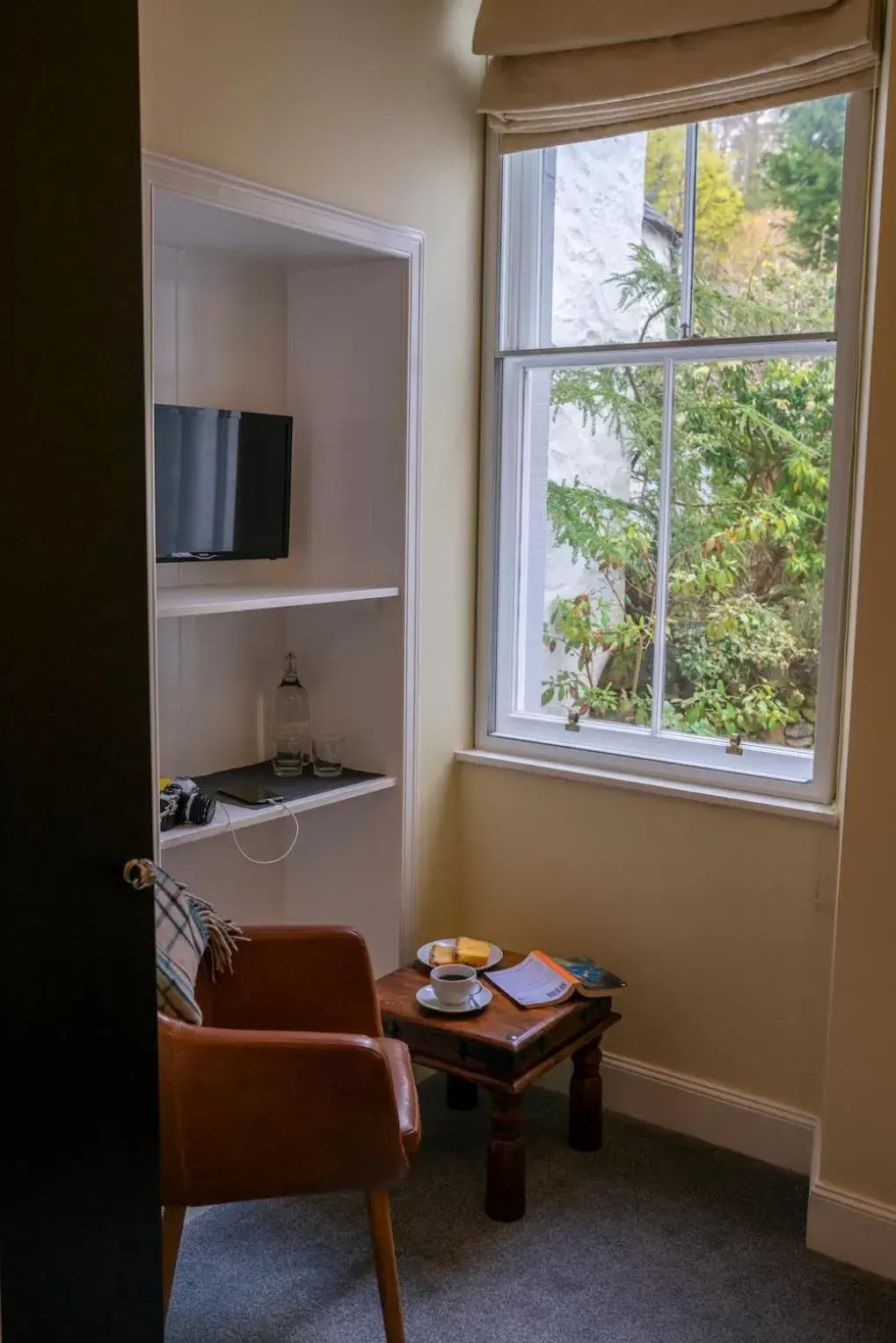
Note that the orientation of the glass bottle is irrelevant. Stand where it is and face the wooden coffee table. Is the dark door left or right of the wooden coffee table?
right

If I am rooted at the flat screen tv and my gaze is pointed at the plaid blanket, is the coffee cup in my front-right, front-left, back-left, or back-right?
front-left

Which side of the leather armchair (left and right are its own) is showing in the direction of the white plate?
left

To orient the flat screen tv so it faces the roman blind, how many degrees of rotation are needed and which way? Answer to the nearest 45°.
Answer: approximately 45° to its left
